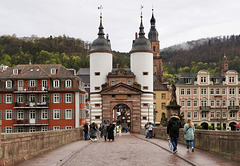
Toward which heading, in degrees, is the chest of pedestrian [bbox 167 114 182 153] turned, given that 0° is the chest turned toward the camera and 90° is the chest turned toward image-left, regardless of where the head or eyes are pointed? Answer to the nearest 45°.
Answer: approximately 180°
